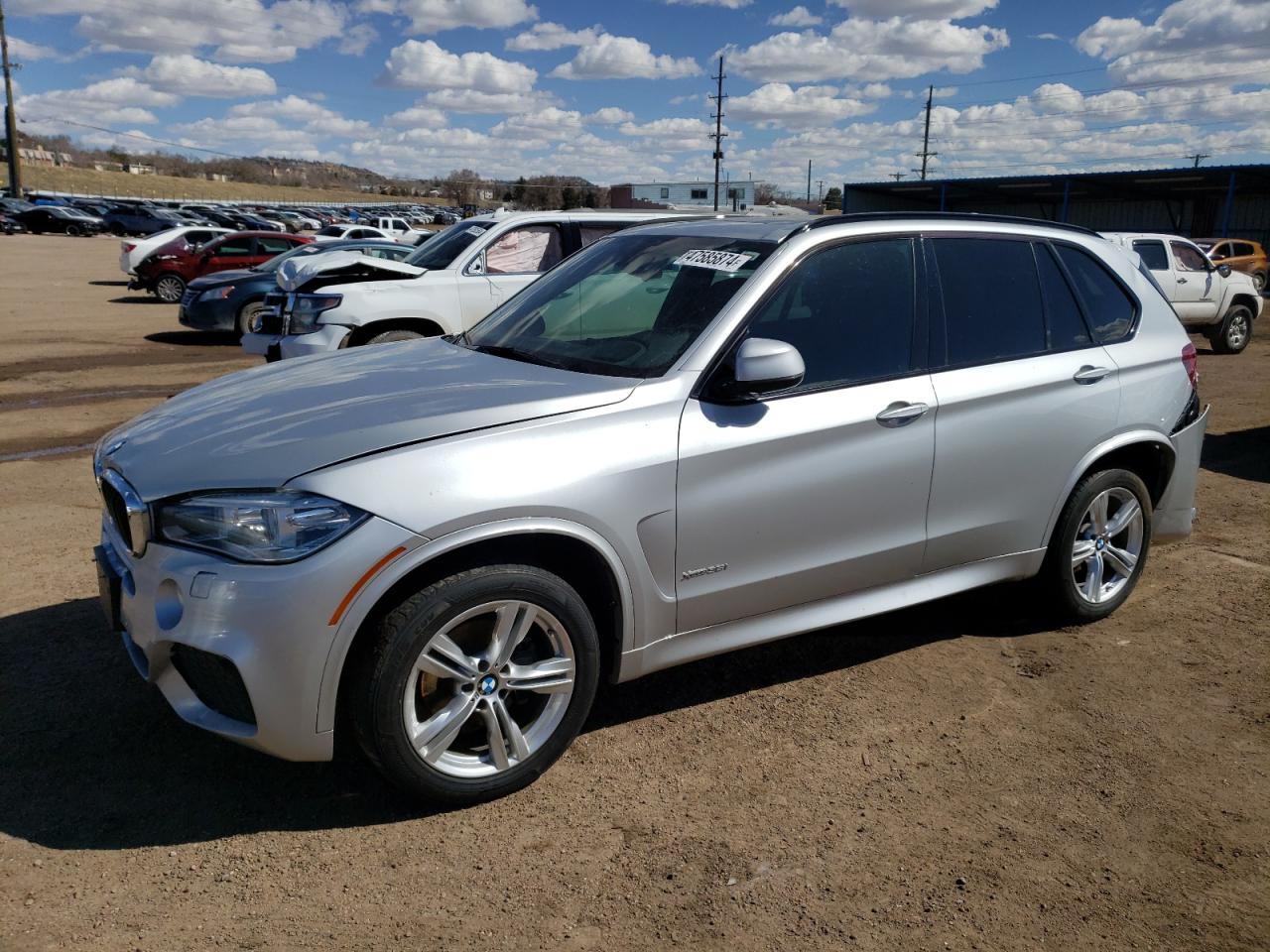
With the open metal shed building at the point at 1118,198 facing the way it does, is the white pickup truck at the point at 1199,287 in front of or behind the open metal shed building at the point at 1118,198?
in front

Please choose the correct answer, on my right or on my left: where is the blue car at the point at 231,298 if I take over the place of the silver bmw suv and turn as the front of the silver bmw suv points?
on my right

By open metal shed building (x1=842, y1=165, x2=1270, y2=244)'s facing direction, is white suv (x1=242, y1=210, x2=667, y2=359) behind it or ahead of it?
ahead

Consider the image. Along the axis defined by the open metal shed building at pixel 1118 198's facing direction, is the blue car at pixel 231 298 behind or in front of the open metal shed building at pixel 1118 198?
in front

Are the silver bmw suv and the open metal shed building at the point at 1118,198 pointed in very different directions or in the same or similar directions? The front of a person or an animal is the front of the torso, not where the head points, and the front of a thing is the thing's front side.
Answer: same or similar directions

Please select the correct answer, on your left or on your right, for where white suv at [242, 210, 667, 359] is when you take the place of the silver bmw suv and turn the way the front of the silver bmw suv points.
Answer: on your right

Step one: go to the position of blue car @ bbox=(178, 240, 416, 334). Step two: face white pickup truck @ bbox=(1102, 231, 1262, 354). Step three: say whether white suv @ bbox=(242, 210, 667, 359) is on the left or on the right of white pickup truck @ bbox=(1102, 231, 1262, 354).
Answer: right

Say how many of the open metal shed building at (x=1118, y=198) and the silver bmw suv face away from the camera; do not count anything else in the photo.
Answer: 0

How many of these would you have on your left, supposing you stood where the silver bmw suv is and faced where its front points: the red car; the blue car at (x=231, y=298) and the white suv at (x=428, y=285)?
0

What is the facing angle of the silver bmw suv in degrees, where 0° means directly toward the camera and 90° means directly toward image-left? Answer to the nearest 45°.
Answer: approximately 45°

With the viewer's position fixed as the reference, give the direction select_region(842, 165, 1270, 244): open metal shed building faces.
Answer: facing the viewer and to the left of the viewer

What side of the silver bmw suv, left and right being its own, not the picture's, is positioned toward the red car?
right

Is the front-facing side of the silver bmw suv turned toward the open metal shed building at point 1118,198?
no

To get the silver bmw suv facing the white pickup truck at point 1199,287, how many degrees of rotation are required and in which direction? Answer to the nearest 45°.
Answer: approximately 180°
